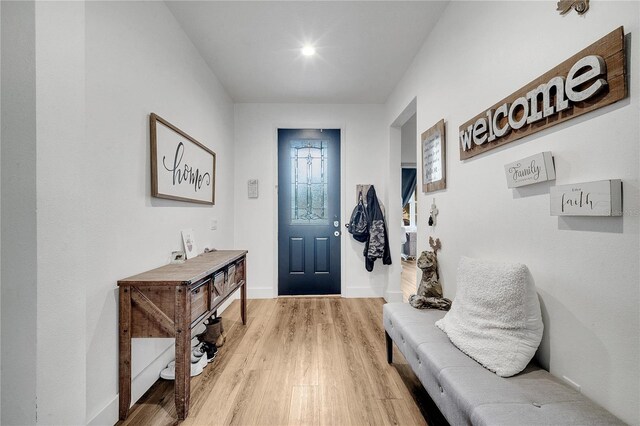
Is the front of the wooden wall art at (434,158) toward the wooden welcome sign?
no

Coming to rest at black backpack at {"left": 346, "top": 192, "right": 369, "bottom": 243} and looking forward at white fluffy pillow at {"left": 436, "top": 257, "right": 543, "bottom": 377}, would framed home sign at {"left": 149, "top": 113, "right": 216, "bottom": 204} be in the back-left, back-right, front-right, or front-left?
front-right

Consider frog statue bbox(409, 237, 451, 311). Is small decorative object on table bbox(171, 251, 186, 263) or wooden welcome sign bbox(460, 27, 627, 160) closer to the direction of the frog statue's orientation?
the small decorative object on table

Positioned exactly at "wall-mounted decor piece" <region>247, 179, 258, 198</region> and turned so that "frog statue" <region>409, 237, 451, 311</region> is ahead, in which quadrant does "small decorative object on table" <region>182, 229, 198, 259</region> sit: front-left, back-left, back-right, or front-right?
front-right

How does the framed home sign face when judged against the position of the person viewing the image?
facing the viewer and to the right of the viewer

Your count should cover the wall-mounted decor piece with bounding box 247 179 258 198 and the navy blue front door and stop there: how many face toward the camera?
2

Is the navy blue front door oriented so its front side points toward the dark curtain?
no

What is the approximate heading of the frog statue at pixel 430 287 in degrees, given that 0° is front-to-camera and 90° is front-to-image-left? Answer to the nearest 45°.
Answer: approximately 45°

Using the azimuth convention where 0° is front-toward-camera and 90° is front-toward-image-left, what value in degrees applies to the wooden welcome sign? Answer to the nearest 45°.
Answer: approximately 45°

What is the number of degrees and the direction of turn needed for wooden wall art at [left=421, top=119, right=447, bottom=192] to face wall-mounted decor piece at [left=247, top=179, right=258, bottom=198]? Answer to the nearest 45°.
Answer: approximately 45° to its right

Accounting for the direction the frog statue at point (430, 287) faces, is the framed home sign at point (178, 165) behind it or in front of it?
in front

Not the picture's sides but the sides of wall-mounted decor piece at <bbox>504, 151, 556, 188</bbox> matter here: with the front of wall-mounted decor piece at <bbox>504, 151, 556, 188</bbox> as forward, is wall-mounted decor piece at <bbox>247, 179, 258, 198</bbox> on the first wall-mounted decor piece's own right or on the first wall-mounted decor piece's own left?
on the first wall-mounted decor piece's own right

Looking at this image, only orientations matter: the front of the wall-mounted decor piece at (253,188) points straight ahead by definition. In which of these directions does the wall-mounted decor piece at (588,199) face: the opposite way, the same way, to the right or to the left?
to the right

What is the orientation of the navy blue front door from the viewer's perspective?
toward the camera

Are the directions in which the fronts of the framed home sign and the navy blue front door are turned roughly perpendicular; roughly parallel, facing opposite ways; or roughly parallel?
roughly perpendicular

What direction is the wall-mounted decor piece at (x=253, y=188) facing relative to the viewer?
toward the camera
